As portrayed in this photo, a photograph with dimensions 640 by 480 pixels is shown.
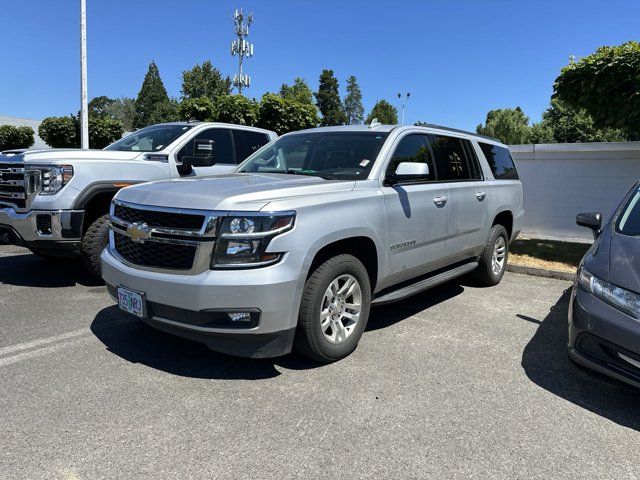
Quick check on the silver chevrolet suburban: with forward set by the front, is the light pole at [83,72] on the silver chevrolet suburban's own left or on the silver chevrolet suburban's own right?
on the silver chevrolet suburban's own right

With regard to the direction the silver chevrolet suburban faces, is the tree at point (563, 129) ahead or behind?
behind

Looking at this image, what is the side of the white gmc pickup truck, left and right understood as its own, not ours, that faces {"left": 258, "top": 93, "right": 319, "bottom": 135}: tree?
back

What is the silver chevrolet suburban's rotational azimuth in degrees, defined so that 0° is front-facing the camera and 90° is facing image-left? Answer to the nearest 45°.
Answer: approximately 45°

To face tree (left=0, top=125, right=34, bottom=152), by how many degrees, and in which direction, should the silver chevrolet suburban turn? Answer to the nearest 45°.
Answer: approximately 90° to its right

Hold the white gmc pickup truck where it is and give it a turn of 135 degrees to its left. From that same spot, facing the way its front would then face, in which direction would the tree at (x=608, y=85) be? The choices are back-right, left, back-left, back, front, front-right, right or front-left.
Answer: front

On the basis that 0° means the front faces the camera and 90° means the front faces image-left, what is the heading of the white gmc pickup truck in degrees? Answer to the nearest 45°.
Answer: approximately 45°

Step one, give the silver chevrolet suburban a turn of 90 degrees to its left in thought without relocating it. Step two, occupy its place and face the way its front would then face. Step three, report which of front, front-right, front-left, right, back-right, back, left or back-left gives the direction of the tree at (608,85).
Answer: left

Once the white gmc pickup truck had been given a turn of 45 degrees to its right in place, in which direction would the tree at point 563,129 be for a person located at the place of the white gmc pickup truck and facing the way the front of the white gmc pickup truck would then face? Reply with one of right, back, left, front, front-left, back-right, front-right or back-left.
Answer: back-right

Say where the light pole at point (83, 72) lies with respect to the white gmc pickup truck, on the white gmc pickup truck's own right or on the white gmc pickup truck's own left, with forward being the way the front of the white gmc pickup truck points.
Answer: on the white gmc pickup truck's own right
